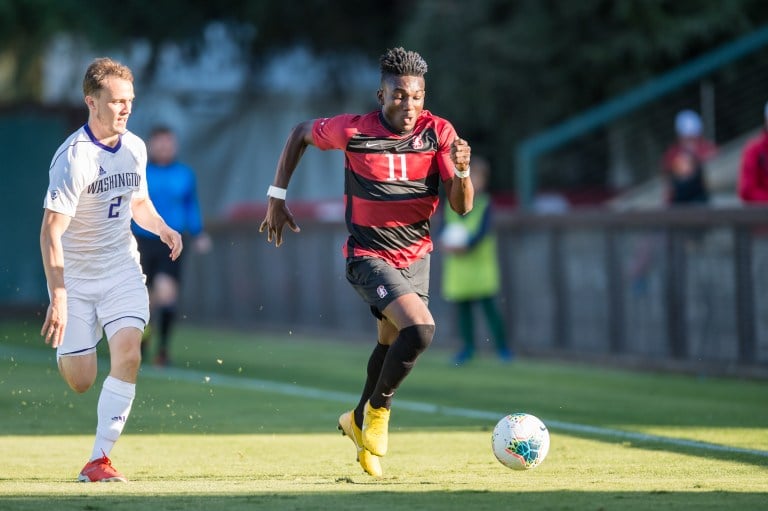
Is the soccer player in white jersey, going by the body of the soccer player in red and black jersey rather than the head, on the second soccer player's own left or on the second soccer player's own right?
on the second soccer player's own right

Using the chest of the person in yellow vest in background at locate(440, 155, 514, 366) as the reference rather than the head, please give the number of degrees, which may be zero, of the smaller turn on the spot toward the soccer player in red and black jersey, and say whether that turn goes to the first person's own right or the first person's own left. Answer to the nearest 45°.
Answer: approximately 45° to the first person's own left

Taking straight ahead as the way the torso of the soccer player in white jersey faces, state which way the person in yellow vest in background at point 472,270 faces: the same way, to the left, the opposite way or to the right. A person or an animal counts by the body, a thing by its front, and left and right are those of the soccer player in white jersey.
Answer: to the right

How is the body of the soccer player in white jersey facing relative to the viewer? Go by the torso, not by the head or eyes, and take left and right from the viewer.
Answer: facing the viewer and to the right of the viewer

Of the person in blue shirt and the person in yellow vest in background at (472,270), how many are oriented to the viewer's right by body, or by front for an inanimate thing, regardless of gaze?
0

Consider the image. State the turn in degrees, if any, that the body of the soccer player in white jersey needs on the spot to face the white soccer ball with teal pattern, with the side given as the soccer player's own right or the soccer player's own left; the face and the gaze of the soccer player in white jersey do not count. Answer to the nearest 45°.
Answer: approximately 45° to the soccer player's own left

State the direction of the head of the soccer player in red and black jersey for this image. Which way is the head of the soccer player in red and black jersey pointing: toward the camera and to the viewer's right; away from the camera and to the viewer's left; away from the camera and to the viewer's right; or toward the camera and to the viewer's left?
toward the camera and to the viewer's right

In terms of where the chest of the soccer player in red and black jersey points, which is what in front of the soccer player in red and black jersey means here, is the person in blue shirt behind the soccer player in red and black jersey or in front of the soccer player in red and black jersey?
behind

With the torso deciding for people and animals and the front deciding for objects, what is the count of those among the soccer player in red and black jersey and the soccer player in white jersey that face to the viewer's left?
0

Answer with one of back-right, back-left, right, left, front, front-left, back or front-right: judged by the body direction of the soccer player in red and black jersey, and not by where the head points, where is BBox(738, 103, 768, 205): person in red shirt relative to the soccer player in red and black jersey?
left

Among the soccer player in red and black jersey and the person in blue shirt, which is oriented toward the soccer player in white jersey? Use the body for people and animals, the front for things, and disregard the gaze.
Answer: the person in blue shirt

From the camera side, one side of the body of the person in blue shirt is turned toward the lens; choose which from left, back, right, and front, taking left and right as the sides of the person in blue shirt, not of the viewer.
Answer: front

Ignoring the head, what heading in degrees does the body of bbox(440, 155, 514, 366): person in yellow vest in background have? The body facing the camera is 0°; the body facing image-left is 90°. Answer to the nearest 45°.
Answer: approximately 45°
